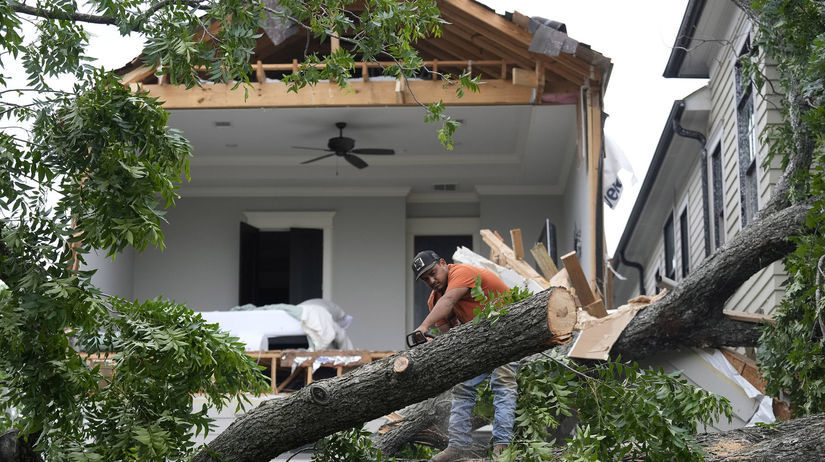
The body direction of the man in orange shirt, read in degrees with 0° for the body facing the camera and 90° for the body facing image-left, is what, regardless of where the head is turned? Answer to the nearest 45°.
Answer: approximately 45°

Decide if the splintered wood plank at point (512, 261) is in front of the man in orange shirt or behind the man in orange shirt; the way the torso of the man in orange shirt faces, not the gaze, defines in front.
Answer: behind

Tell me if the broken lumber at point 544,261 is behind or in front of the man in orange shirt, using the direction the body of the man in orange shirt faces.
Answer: behind

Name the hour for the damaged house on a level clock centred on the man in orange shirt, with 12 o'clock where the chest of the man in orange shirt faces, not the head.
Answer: The damaged house is roughly at 4 o'clock from the man in orange shirt.

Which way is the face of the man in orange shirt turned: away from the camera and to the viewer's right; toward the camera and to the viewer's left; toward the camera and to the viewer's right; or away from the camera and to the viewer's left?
toward the camera and to the viewer's left

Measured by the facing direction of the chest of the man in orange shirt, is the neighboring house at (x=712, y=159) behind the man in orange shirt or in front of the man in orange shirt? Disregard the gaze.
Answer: behind

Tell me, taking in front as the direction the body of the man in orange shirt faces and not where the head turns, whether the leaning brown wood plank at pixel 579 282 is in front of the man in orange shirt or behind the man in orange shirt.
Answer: behind
